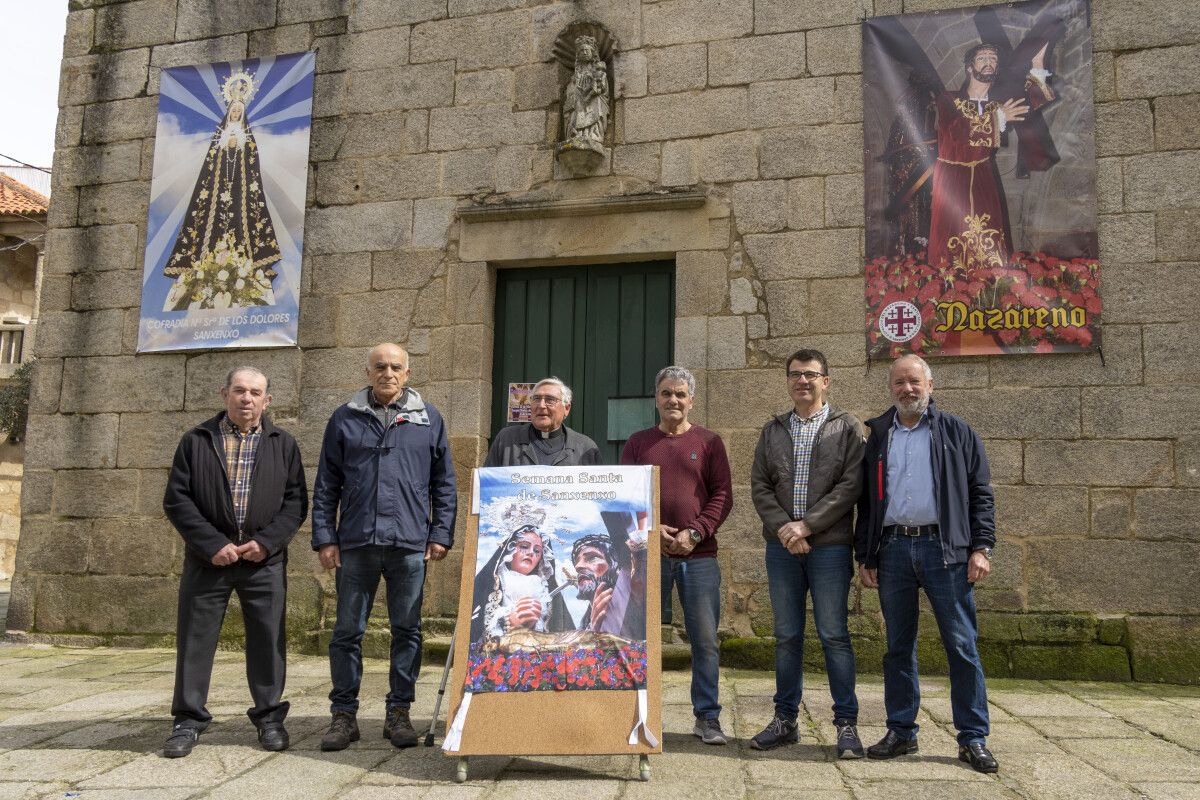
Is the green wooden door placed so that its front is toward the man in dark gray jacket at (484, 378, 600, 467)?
yes

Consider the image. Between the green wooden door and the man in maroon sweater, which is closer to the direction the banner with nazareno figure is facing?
the man in maroon sweater

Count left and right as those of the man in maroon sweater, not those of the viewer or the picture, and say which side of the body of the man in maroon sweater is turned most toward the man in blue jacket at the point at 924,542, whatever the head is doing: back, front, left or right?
left

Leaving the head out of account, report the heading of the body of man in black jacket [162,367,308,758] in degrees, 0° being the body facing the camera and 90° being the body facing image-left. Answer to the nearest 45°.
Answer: approximately 0°

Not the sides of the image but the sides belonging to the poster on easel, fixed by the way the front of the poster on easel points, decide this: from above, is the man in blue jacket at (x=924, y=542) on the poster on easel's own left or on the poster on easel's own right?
on the poster on easel's own left

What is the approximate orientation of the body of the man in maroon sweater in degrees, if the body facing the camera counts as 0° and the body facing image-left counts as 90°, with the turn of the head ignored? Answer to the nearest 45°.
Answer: approximately 0°

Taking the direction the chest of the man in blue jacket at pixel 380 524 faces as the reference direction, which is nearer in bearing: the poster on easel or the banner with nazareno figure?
the poster on easel

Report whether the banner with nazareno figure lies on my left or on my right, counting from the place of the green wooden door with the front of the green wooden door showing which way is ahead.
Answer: on my left

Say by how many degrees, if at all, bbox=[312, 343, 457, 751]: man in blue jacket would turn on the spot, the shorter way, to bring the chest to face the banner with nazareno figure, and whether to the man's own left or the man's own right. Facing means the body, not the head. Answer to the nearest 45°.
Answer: approximately 90° to the man's own left
